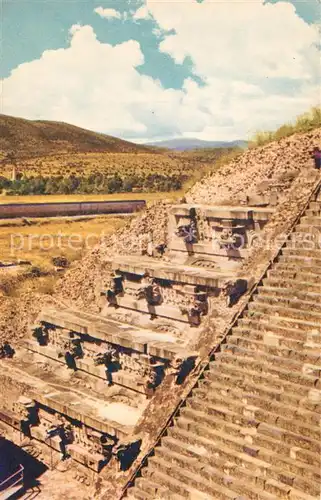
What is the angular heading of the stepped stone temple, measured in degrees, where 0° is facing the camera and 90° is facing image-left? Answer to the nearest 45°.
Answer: approximately 45°
